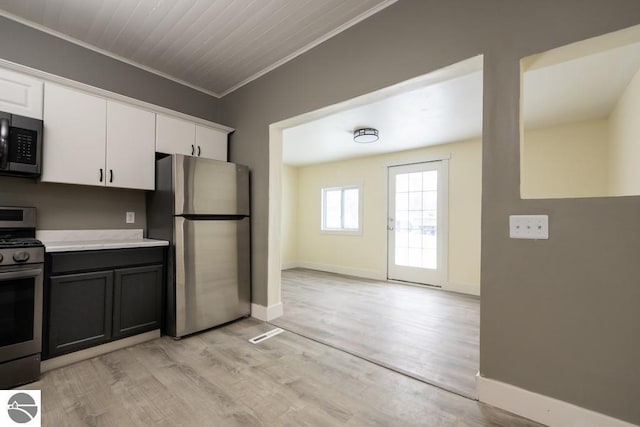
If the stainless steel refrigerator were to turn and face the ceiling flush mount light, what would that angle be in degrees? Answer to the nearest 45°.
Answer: approximately 45° to its left

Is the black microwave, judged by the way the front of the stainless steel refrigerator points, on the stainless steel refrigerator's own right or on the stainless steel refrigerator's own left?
on the stainless steel refrigerator's own right

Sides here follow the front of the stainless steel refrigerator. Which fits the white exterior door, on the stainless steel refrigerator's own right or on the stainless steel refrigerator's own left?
on the stainless steel refrigerator's own left

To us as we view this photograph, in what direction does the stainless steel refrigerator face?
facing the viewer and to the right of the viewer

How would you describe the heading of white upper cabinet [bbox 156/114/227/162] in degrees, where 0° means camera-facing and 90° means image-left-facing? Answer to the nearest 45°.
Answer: approximately 315°

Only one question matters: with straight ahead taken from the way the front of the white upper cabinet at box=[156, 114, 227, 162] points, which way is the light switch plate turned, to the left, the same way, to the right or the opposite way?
to the right
